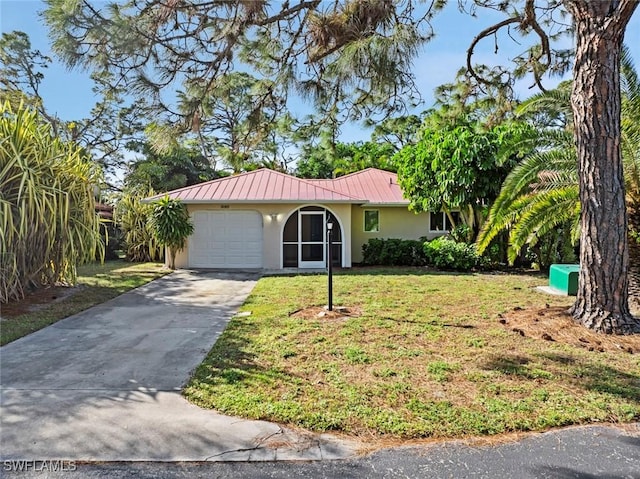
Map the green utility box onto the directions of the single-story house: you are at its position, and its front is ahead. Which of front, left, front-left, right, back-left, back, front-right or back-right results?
front-left

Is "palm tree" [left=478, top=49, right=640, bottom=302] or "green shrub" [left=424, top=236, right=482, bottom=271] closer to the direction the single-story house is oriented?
the palm tree

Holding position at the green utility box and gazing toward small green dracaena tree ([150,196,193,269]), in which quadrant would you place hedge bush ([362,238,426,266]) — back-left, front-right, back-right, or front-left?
front-right

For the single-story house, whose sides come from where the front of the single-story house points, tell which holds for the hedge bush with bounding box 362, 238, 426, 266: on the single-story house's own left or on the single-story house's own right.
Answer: on the single-story house's own left

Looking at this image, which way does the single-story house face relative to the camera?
toward the camera

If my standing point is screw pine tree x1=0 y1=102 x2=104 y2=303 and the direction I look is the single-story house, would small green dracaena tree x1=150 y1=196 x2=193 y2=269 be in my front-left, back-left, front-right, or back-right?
front-left

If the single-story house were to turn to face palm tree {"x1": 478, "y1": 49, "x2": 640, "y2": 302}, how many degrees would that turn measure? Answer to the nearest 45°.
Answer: approximately 45° to its left

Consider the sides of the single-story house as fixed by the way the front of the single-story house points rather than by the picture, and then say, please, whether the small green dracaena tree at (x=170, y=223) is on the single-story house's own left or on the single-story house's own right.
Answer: on the single-story house's own right

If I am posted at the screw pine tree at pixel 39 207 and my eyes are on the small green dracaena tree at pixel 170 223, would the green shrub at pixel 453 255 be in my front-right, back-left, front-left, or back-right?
front-right

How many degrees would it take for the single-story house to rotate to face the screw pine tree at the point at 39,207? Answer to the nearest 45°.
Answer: approximately 45° to its right

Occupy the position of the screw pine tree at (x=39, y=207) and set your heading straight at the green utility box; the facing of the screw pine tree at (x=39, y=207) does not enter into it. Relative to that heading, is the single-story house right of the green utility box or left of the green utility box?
left

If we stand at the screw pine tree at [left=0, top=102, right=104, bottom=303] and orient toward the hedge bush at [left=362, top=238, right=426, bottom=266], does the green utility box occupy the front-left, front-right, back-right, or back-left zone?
front-right
